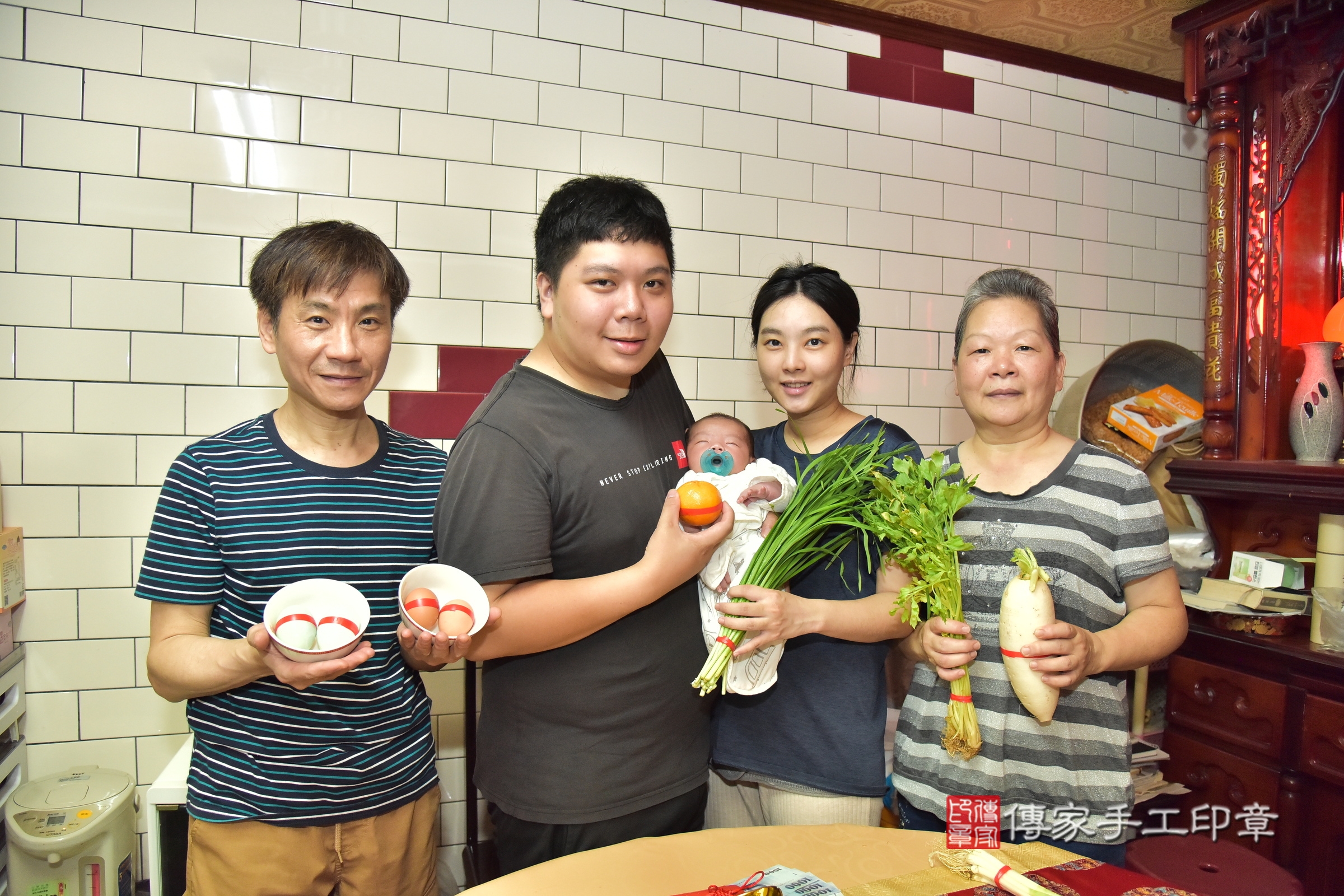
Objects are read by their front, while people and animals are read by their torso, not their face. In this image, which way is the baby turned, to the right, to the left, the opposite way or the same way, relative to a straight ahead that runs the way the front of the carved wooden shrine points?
to the left

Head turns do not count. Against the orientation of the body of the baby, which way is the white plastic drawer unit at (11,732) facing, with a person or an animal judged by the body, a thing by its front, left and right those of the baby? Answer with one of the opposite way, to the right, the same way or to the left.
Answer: to the left

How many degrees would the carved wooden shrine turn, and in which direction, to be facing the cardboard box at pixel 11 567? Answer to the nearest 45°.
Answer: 0° — it already faces it

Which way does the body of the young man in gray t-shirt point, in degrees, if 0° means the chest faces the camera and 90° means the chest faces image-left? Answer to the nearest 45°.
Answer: approximately 315°

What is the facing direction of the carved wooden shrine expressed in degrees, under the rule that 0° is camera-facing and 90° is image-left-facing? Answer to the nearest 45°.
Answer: approximately 45°
